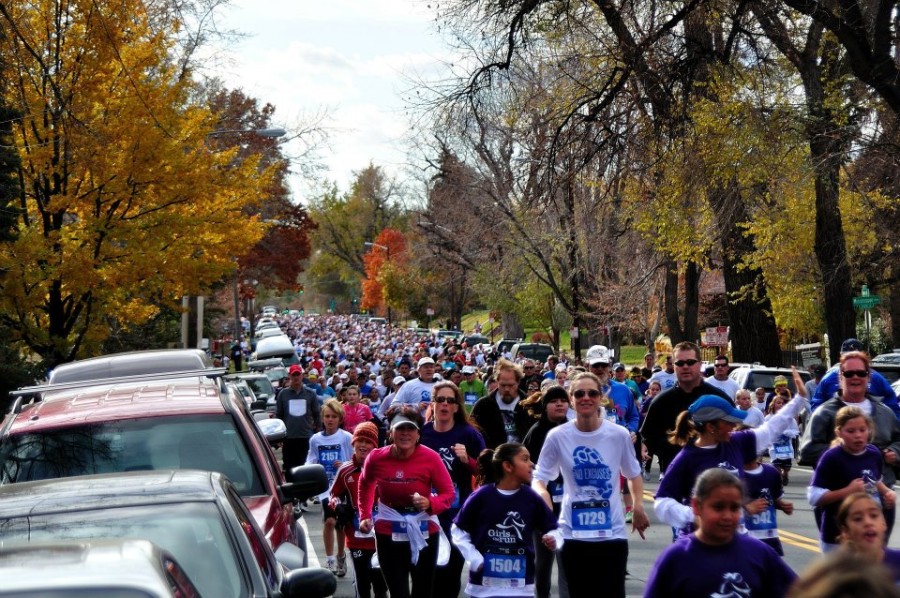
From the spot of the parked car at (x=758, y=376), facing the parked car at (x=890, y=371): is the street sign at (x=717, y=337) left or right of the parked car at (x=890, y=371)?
left

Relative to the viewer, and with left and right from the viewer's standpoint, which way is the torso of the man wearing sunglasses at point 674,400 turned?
facing the viewer

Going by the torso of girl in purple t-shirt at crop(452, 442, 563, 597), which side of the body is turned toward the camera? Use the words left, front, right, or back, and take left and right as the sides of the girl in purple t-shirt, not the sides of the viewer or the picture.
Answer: front

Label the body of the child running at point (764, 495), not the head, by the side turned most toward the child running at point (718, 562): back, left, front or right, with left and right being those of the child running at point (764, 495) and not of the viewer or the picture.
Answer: front

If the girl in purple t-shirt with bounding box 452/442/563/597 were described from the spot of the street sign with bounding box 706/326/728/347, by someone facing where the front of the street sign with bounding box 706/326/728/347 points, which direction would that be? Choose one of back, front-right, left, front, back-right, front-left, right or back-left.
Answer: front

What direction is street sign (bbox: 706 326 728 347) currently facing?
toward the camera

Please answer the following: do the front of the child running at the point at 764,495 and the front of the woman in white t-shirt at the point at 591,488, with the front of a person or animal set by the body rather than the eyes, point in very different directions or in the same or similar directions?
same or similar directions

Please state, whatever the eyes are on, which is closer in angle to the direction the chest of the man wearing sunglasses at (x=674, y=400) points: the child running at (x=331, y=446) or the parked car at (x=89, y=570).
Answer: the parked car

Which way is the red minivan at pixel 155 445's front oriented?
toward the camera

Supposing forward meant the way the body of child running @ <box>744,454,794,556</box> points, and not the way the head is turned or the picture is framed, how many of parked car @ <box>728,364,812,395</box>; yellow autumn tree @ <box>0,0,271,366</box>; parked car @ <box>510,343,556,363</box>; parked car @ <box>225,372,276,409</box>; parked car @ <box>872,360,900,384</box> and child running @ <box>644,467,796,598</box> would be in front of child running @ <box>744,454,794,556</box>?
1

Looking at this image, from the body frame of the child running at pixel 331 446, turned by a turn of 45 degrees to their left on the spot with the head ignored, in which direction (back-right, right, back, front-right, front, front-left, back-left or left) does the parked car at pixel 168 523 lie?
front-right

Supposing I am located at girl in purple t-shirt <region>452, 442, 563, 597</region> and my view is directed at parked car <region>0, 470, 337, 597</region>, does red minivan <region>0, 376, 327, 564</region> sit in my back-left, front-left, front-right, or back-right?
front-right

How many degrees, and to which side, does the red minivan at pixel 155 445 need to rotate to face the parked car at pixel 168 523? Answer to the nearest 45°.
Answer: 0° — it already faces it

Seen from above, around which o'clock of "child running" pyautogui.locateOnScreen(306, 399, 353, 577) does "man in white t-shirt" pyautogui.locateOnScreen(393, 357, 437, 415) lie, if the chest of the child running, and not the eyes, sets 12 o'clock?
The man in white t-shirt is roughly at 7 o'clock from the child running.

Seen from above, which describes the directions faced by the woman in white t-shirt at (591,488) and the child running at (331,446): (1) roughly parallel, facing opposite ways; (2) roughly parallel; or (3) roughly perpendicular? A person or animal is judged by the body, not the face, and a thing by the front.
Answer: roughly parallel

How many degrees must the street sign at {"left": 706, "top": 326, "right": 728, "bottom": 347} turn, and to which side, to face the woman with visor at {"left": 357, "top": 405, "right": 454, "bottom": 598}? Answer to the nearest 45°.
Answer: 0° — it already faces them

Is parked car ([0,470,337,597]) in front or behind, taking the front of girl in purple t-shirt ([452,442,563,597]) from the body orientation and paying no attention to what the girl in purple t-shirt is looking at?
in front
